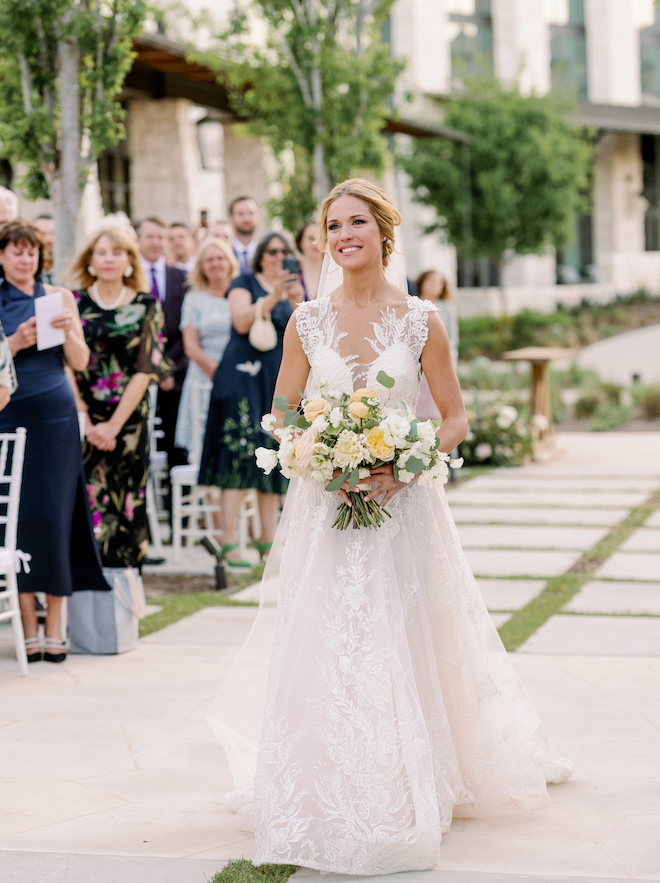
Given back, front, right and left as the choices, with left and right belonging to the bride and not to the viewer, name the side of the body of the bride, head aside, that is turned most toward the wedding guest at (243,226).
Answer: back

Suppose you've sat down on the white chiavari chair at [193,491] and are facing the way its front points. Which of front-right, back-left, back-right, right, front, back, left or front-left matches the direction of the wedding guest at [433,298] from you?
back

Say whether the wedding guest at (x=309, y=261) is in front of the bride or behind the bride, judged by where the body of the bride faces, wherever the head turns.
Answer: behind

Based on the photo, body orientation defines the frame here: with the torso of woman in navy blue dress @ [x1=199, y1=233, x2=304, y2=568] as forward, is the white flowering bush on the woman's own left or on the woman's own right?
on the woman's own left

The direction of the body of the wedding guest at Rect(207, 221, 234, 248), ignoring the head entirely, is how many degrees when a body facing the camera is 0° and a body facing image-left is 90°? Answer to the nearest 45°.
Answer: approximately 0°

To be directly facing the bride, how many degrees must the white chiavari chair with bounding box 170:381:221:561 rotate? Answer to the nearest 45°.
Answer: approximately 45° to its left

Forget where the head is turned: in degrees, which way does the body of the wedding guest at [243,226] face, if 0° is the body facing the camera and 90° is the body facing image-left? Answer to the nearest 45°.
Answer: approximately 0°

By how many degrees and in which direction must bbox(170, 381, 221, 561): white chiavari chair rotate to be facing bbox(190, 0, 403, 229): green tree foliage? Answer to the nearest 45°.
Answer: approximately 135° to its right
